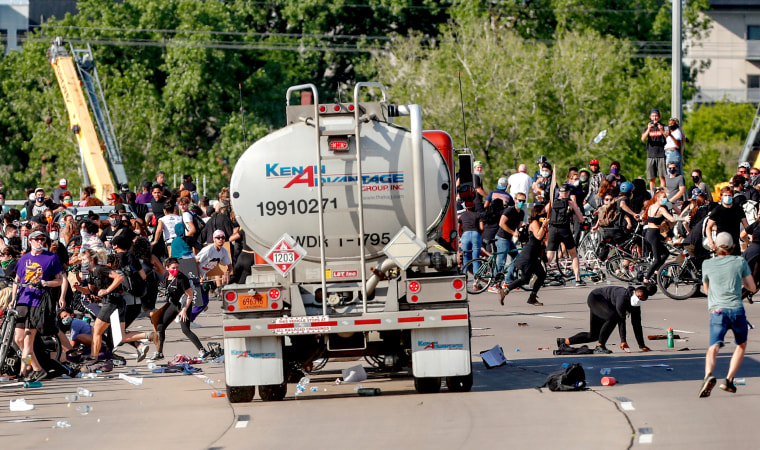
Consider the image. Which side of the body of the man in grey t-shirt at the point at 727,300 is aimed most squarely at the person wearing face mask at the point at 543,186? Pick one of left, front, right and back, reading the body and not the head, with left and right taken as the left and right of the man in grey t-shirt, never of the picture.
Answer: front

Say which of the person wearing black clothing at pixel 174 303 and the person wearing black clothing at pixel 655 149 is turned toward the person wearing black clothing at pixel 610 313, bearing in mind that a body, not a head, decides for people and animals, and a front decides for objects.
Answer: the person wearing black clothing at pixel 655 149

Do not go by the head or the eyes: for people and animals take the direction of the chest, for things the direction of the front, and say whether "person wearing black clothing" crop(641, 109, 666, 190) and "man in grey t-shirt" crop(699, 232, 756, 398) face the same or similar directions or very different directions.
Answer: very different directions

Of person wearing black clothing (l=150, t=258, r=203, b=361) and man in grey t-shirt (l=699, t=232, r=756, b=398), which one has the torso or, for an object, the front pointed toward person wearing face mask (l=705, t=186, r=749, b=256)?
the man in grey t-shirt

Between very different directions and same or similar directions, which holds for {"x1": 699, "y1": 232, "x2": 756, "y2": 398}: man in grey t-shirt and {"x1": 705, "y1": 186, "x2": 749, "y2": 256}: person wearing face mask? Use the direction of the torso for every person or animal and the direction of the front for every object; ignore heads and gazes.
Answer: very different directions

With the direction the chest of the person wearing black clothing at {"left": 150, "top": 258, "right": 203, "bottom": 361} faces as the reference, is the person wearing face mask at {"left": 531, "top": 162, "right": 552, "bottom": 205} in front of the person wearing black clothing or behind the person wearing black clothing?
behind

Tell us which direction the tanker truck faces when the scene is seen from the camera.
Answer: facing away from the viewer

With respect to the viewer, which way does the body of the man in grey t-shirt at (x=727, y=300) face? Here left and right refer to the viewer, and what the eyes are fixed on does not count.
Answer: facing away from the viewer

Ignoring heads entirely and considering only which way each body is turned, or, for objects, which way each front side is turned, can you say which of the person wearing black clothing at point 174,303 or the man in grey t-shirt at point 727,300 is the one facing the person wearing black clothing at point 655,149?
the man in grey t-shirt
